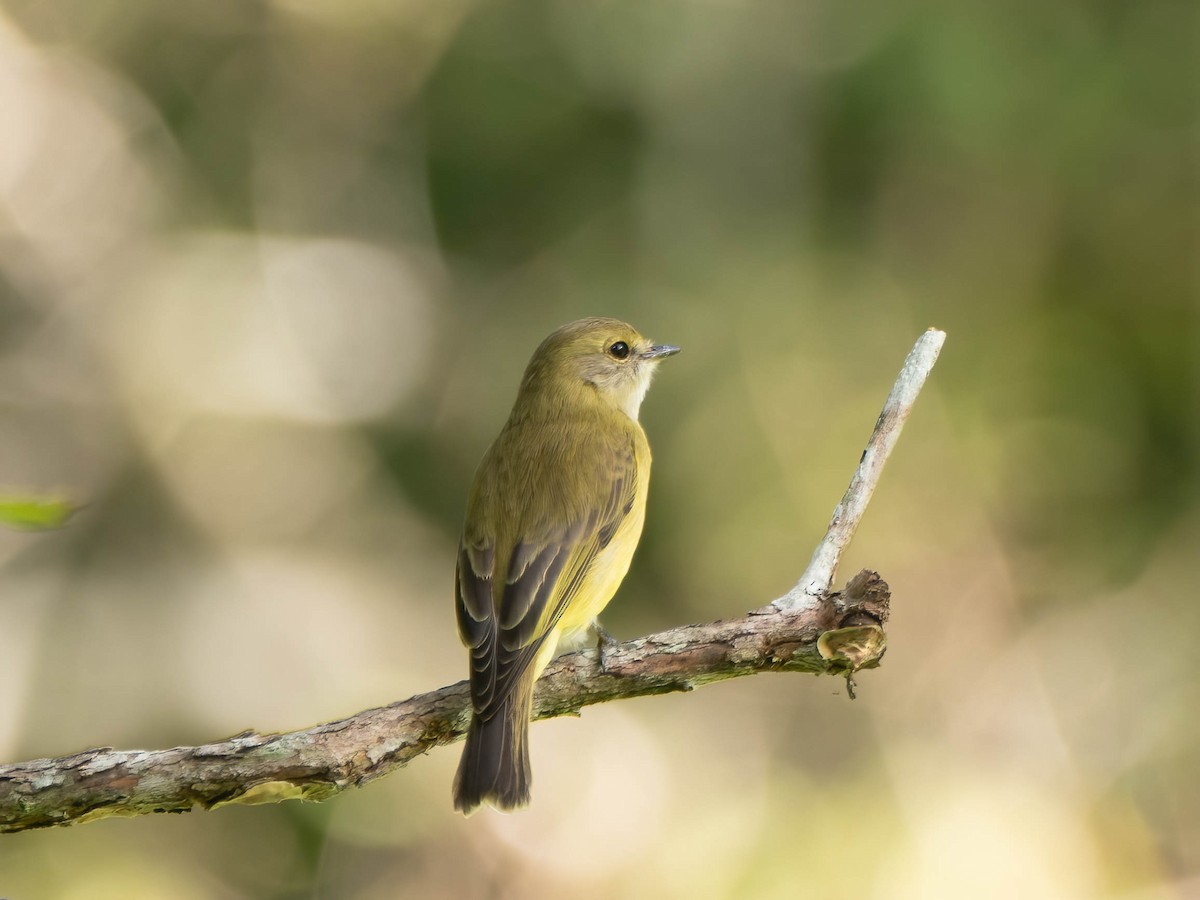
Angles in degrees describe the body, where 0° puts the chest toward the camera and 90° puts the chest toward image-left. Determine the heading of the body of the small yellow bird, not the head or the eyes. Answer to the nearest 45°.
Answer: approximately 225°

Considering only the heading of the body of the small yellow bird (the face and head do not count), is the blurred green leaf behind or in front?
behind
